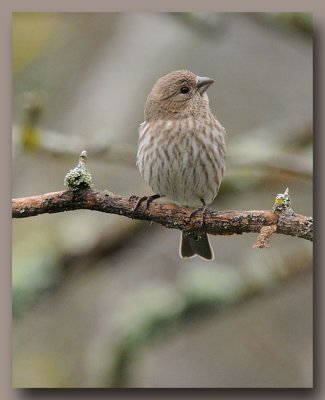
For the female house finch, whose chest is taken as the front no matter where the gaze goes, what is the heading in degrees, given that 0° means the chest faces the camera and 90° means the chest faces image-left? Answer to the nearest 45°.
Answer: approximately 0°
